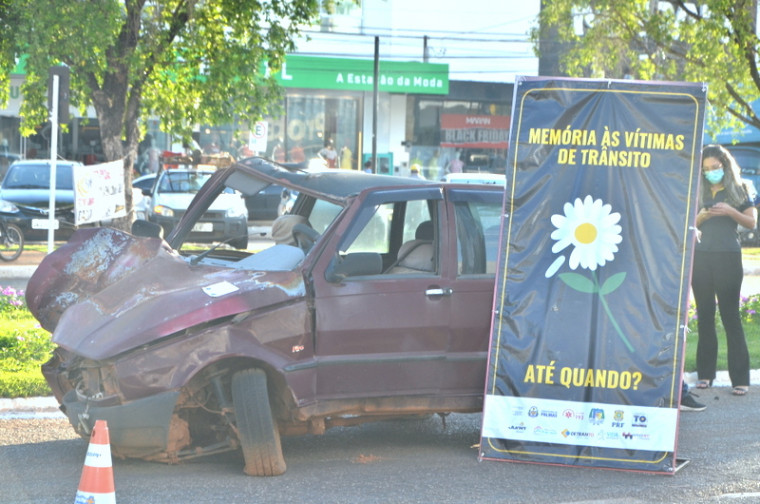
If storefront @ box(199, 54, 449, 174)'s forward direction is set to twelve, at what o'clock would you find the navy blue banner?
The navy blue banner is roughly at 12 o'clock from the storefront.

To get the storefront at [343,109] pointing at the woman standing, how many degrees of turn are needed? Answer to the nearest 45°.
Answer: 0° — it already faces them

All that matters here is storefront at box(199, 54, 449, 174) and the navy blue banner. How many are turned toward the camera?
2

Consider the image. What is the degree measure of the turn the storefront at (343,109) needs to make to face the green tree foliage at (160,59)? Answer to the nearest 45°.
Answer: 0° — it already faces it

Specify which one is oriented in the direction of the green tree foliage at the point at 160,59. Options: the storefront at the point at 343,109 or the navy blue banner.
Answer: the storefront

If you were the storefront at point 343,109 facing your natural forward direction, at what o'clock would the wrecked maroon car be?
The wrecked maroon car is roughly at 12 o'clock from the storefront.

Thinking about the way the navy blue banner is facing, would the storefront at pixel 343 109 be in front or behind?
behind

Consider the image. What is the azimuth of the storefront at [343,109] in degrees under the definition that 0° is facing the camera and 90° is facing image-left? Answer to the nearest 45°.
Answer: approximately 0°

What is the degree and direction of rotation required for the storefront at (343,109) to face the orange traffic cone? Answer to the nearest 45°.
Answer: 0° — it already faces it
